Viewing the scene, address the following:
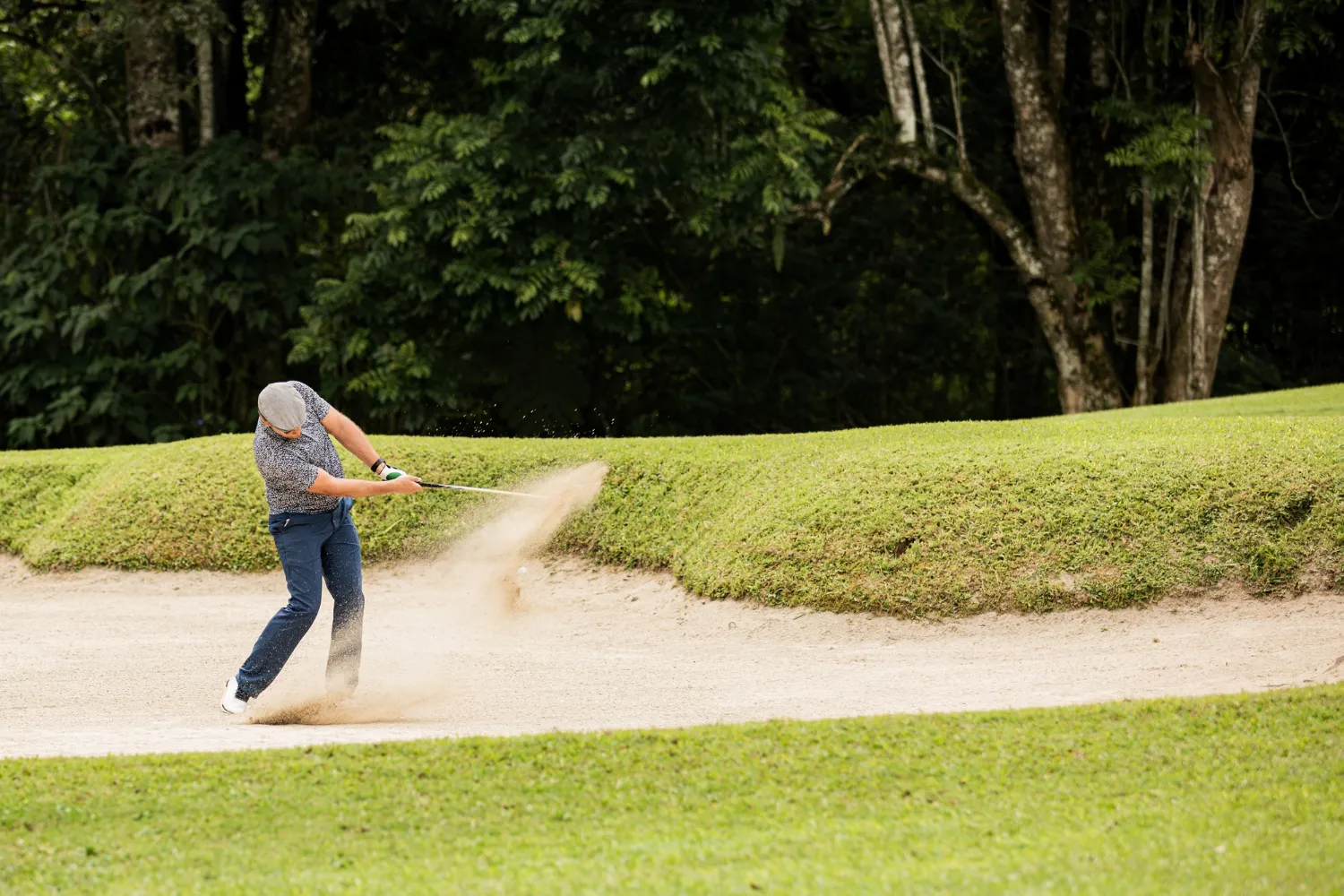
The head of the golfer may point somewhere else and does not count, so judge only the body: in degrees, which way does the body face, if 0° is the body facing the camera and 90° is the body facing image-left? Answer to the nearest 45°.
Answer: approximately 315°

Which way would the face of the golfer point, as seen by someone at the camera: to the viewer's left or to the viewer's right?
to the viewer's right
